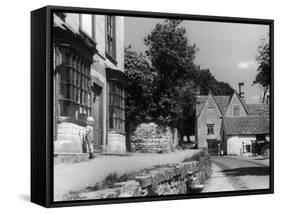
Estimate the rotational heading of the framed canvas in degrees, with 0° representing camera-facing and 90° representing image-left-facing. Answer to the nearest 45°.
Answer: approximately 315°
